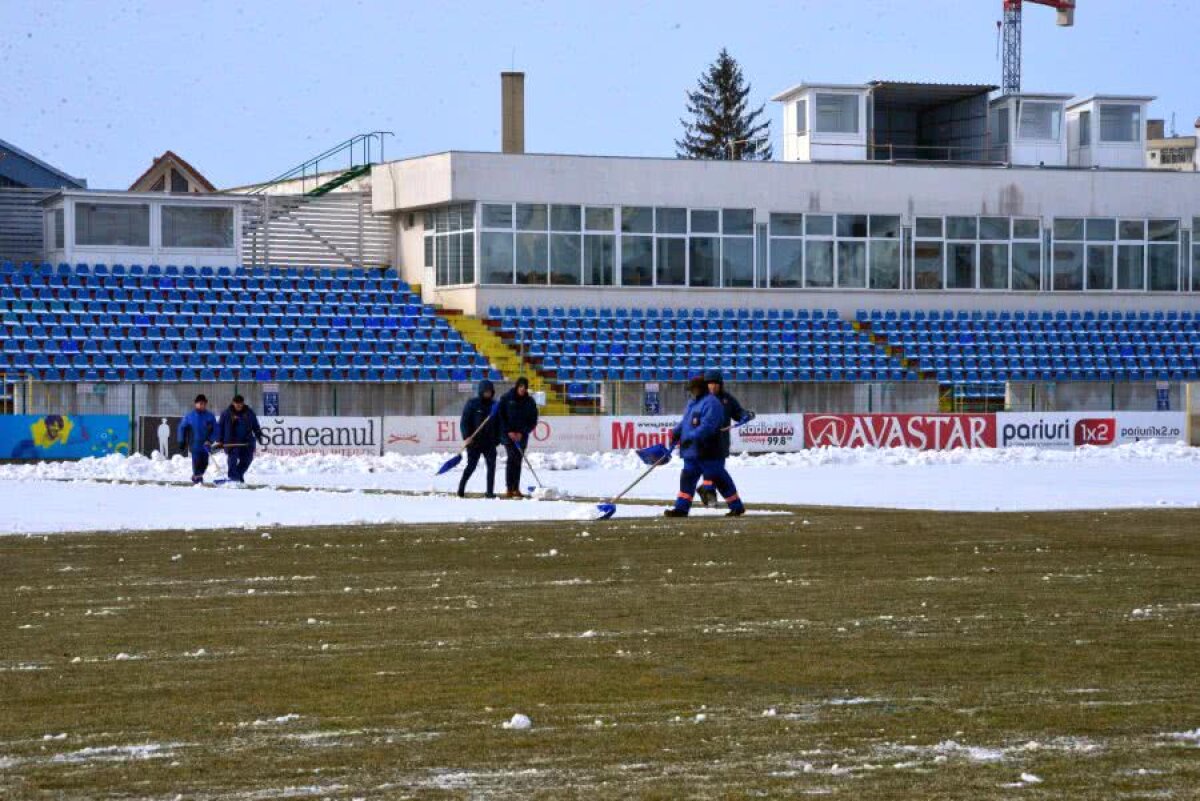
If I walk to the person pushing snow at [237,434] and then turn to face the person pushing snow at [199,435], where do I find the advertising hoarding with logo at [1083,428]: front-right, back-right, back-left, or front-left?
back-right

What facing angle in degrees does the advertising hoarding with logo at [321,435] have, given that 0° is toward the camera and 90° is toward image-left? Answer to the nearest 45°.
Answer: approximately 0°

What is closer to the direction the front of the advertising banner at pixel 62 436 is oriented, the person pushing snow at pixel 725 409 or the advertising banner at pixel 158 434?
the person pushing snow

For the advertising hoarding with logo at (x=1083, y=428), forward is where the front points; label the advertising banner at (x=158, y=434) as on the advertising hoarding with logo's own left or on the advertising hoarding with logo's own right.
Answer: on the advertising hoarding with logo's own right

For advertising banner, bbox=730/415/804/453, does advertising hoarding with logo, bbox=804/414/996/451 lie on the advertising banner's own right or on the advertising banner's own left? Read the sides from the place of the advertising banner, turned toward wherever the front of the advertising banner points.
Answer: on the advertising banner's own left

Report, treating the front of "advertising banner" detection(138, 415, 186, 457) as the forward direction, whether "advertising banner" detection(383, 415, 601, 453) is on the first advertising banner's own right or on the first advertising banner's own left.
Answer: on the first advertising banner's own left

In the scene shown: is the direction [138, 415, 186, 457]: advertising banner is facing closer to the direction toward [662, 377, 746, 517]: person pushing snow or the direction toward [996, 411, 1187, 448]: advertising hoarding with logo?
the person pushing snow

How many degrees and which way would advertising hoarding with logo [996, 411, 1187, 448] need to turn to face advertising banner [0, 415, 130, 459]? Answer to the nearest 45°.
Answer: approximately 45° to its right
